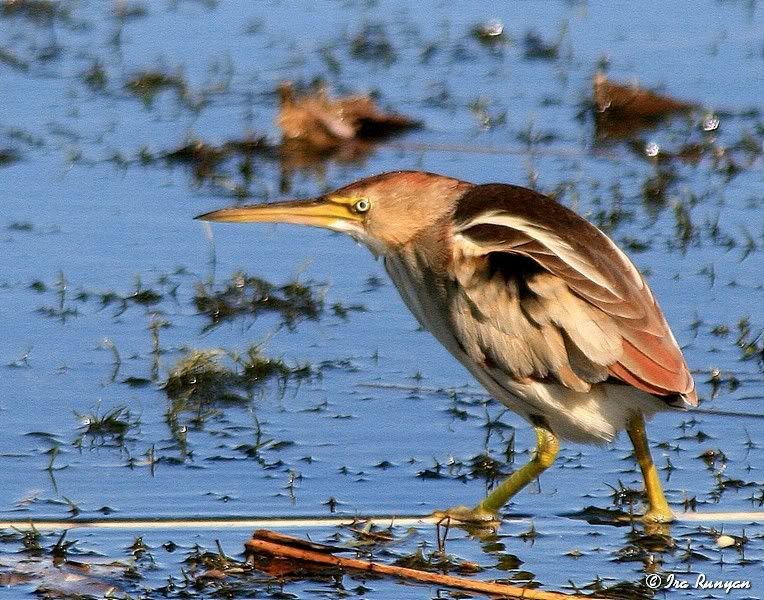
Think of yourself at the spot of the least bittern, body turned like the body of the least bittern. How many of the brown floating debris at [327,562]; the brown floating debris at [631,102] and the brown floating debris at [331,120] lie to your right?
2

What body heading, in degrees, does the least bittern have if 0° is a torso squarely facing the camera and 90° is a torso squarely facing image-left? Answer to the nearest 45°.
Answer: approximately 90°

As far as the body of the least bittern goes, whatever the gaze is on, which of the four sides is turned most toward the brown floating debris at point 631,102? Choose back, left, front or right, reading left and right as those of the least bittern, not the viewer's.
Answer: right

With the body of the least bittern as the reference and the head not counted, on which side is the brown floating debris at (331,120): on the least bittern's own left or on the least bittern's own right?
on the least bittern's own right
